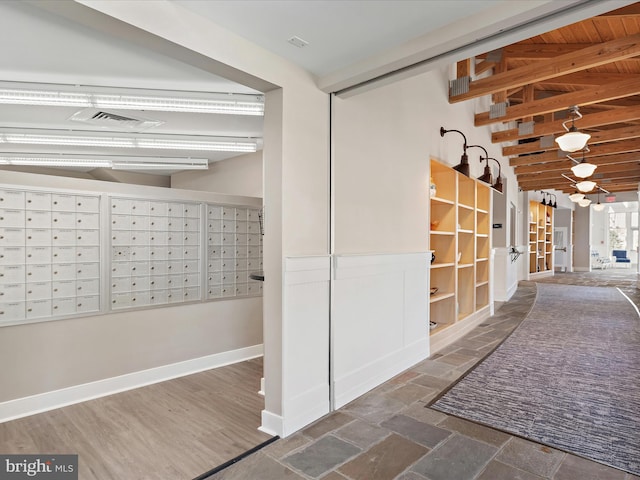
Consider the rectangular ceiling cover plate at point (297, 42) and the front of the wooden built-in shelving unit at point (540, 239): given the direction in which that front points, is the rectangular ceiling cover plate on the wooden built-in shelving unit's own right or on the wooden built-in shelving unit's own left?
on the wooden built-in shelving unit's own right

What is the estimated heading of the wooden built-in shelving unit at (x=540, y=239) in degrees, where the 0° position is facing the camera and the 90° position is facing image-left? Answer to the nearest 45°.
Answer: approximately 315°

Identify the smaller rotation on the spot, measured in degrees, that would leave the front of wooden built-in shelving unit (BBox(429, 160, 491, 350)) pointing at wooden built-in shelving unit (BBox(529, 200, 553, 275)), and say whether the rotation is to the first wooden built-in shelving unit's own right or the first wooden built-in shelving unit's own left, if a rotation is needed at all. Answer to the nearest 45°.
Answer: approximately 135° to the first wooden built-in shelving unit's own left

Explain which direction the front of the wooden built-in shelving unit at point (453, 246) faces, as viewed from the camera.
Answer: facing the viewer and to the right of the viewer

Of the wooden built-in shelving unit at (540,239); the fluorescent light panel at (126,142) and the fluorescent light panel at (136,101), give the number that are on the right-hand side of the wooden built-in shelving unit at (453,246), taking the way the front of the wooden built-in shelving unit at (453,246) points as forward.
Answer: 2

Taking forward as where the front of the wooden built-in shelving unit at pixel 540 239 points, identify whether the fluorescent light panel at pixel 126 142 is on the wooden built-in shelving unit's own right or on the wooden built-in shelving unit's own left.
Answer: on the wooden built-in shelving unit's own right

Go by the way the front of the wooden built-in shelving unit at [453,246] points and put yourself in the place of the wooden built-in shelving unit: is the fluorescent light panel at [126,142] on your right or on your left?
on your right

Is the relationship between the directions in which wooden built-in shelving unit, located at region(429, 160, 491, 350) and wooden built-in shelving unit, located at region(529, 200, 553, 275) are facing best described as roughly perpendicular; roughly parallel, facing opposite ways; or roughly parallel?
roughly parallel

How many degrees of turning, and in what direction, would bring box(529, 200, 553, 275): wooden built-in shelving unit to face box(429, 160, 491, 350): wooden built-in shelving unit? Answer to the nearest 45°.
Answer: approximately 45° to its right

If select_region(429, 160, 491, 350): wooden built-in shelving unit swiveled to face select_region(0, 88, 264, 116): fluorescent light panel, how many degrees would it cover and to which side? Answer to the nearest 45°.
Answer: approximately 90° to its right

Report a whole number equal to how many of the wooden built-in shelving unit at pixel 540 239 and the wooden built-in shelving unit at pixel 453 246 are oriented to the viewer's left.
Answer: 0

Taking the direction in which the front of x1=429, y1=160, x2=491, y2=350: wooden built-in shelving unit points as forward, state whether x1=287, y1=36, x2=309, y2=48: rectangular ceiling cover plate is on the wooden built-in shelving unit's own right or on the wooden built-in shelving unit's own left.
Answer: on the wooden built-in shelving unit's own right
